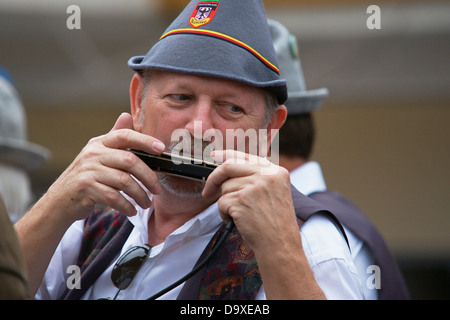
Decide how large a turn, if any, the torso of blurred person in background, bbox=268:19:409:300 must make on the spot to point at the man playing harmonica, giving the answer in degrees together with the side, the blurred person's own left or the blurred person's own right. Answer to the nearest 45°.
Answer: approximately 90° to the blurred person's own left

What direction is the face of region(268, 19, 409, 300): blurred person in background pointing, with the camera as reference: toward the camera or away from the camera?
away from the camera

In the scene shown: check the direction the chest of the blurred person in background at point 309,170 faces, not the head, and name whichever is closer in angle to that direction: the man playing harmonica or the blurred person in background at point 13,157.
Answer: the blurred person in background

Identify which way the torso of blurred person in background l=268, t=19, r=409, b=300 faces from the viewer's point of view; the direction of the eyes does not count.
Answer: to the viewer's left

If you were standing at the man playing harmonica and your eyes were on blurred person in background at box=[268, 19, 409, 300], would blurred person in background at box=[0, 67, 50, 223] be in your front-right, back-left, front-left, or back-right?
front-left

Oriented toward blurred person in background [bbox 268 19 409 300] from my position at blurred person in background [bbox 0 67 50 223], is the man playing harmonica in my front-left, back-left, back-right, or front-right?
front-right

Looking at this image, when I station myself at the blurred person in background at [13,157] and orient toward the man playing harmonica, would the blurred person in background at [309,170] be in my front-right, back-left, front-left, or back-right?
front-left
